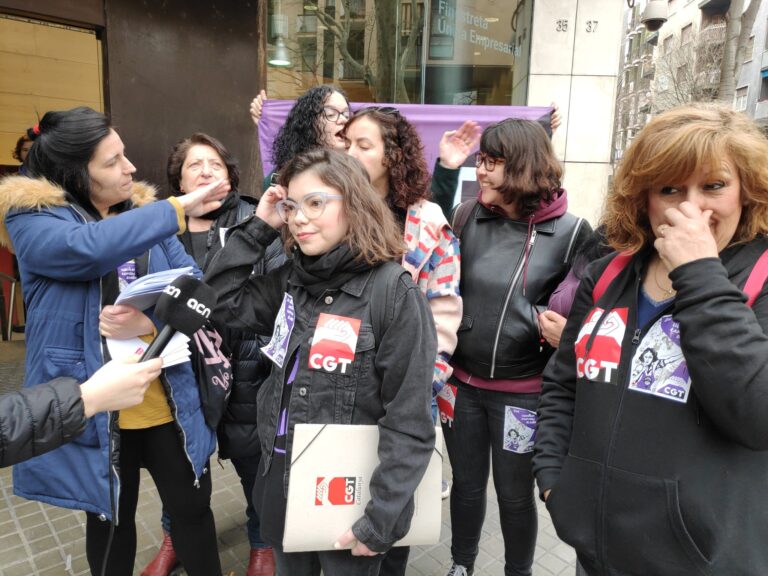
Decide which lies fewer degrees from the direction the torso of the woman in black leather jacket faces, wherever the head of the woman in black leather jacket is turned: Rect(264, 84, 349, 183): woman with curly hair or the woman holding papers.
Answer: the woman holding papers

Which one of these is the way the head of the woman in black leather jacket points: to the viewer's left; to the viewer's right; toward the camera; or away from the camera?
to the viewer's left

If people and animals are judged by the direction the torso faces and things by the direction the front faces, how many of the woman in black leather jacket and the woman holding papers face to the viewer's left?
0

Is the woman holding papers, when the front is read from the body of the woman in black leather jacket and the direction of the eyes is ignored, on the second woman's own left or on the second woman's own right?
on the second woman's own right

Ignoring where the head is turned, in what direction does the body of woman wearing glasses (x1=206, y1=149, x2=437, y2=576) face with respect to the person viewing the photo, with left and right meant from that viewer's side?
facing the viewer and to the left of the viewer

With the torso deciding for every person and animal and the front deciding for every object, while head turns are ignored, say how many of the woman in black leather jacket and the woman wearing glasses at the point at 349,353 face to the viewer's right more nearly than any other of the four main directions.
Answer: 0

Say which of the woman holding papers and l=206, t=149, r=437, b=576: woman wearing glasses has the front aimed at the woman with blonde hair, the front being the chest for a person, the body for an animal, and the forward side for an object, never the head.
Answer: the woman holding papers

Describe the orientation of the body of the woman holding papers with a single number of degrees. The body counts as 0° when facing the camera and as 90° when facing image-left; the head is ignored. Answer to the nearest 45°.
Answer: approximately 315°

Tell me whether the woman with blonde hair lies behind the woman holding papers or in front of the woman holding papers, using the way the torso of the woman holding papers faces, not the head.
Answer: in front

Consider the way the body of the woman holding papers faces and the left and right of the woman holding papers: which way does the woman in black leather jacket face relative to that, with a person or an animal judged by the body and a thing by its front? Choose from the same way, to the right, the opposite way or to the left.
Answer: to the right

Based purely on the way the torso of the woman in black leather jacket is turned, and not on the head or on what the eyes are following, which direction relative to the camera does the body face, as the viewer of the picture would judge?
toward the camera

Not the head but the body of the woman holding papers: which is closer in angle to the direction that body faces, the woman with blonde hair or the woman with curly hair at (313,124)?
the woman with blonde hair

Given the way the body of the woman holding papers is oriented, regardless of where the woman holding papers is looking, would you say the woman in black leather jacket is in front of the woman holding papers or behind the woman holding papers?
in front
